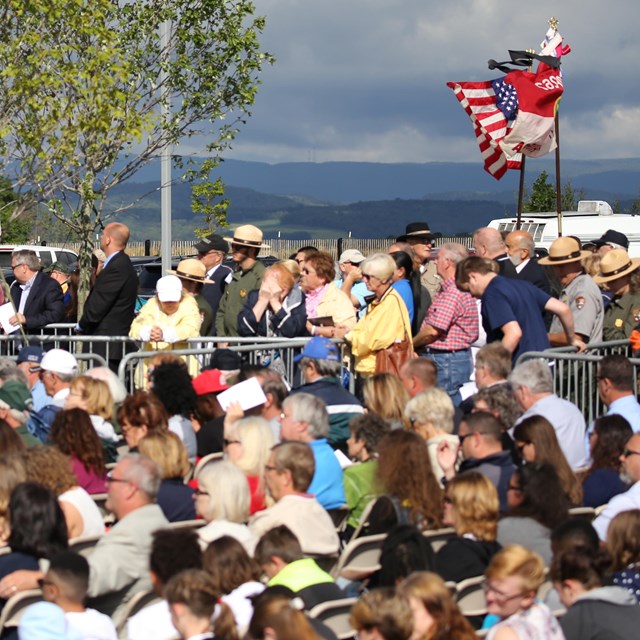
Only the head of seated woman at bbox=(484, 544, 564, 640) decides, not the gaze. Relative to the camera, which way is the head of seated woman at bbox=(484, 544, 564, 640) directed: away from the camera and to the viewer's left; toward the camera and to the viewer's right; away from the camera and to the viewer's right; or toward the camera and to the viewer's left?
toward the camera and to the viewer's left

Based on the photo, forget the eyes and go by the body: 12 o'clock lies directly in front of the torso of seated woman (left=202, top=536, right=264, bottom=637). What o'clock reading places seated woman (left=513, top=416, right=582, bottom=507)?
seated woman (left=513, top=416, right=582, bottom=507) is roughly at 3 o'clock from seated woman (left=202, top=536, right=264, bottom=637).

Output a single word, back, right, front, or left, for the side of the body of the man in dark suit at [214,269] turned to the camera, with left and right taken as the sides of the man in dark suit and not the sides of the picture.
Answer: left

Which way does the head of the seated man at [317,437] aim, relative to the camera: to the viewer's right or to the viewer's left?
to the viewer's left

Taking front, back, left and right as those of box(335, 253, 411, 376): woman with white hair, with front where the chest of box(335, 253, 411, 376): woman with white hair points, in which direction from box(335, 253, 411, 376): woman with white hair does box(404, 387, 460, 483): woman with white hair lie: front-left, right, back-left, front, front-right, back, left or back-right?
left

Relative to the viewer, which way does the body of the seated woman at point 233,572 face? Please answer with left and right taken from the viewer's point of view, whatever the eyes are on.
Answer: facing away from the viewer and to the left of the viewer

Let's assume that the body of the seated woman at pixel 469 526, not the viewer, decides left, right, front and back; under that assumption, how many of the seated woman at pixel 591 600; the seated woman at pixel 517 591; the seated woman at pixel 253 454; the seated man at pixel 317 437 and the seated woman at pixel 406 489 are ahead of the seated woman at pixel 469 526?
3

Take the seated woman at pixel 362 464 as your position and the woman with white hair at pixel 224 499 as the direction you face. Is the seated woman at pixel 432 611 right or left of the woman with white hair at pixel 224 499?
left

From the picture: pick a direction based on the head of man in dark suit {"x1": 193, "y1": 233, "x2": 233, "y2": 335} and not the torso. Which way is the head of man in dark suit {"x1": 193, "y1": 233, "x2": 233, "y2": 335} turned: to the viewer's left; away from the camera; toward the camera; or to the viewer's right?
to the viewer's left

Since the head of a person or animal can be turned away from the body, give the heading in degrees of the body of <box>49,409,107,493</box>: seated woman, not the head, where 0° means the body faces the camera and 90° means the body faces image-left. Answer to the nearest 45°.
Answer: approximately 135°

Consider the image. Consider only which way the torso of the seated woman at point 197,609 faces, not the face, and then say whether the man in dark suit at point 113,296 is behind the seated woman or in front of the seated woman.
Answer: in front
